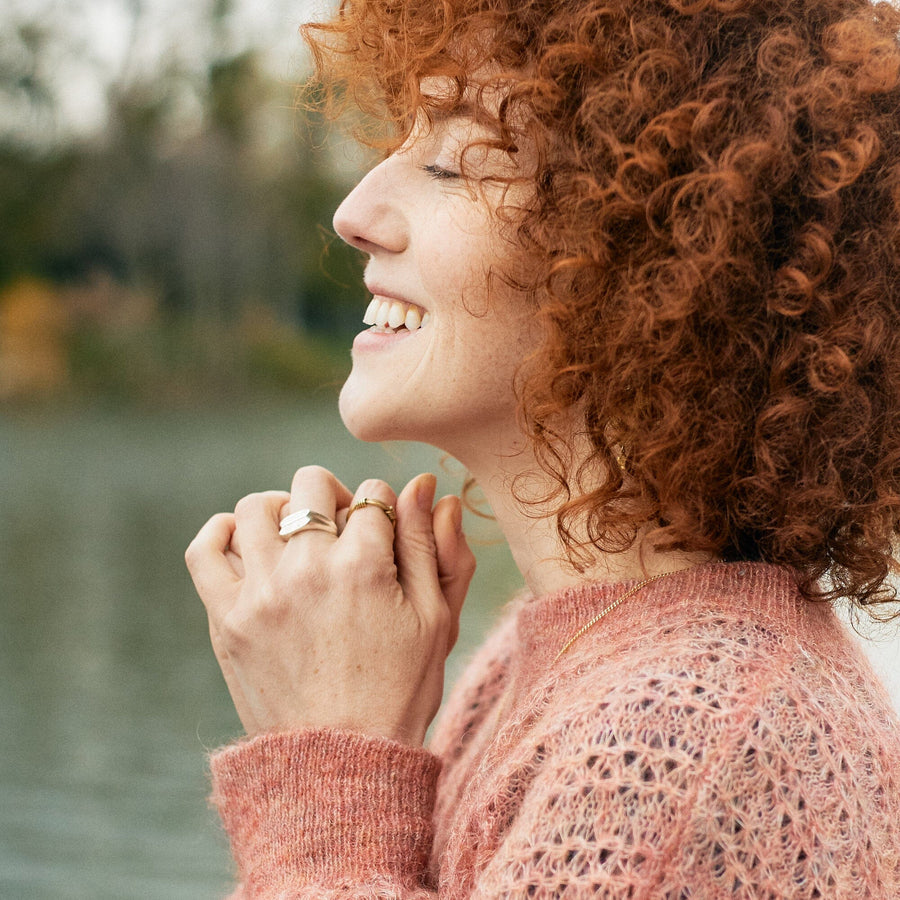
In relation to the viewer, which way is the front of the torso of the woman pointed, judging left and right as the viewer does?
facing to the left of the viewer

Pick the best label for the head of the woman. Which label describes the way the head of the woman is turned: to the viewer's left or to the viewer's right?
to the viewer's left
